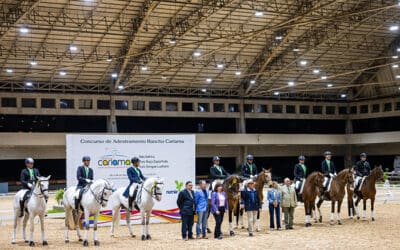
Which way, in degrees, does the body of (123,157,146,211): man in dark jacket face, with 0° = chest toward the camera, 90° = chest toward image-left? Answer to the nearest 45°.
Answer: approximately 315°

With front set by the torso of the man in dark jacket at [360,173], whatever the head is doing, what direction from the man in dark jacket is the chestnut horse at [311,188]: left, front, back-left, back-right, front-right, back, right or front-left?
right

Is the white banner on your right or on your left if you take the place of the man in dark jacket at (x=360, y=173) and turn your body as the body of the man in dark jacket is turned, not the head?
on your right

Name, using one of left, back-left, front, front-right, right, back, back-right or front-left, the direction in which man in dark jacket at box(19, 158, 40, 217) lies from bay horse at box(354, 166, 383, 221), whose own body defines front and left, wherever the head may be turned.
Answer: right

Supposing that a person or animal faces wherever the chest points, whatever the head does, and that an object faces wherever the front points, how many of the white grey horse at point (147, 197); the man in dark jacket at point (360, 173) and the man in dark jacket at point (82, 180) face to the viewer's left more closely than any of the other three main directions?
0

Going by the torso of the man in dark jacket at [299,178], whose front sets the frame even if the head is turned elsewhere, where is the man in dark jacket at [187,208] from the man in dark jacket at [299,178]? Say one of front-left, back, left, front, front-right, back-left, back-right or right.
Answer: right

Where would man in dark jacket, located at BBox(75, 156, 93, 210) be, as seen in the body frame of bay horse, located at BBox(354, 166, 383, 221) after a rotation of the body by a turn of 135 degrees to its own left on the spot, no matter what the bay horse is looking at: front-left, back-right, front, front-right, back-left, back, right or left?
back-left

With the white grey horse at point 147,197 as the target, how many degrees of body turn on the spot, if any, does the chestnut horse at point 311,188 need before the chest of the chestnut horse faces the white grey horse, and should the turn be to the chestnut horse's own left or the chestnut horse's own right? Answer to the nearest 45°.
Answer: approximately 90° to the chestnut horse's own right

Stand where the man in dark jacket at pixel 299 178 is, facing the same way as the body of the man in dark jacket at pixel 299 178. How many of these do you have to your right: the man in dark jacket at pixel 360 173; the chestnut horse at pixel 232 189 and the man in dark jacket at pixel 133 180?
2

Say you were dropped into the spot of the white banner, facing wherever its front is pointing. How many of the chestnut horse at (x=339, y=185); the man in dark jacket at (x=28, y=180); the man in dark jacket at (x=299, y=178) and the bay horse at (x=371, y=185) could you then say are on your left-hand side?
3

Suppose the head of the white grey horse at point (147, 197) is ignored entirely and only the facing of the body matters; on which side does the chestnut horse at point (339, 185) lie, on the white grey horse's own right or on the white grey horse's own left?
on the white grey horse's own left

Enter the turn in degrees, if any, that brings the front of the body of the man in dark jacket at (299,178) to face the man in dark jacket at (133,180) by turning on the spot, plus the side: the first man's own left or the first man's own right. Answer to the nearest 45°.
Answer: approximately 90° to the first man's own right

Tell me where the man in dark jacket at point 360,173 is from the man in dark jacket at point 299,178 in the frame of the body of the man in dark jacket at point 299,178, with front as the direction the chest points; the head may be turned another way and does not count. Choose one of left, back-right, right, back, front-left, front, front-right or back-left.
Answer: left

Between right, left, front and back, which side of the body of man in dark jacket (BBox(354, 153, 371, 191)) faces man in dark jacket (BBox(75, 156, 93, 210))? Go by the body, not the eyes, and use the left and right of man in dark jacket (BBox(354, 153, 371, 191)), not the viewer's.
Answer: right

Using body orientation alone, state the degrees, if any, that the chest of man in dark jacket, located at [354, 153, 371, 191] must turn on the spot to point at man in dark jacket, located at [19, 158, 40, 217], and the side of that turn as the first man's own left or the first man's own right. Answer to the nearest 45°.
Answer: approximately 90° to the first man's own right

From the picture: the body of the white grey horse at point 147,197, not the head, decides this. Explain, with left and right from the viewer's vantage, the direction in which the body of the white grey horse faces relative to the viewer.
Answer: facing the viewer and to the right of the viewer
